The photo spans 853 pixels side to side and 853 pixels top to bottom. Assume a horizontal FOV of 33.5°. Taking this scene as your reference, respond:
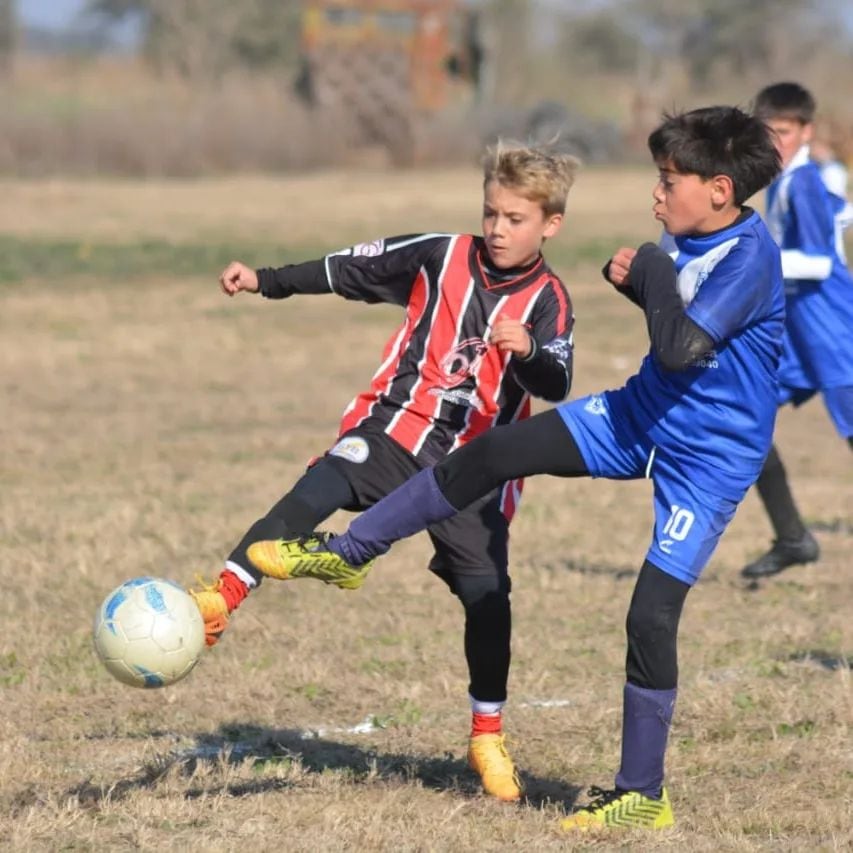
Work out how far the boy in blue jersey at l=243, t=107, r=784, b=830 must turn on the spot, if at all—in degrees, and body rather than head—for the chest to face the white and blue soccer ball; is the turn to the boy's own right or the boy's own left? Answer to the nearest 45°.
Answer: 0° — they already face it

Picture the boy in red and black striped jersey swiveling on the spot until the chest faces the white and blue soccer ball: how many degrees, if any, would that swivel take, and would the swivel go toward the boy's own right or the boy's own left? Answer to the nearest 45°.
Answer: approximately 45° to the boy's own right

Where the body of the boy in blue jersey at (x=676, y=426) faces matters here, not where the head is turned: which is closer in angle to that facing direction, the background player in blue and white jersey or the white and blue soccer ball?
the white and blue soccer ball

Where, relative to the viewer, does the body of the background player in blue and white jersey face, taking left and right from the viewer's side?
facing the viewer and to the left of the viewer

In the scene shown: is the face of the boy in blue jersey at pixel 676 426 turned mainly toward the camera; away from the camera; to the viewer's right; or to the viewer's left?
to the viewer's left

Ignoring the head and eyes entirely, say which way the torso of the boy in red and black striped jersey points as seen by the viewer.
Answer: toward the camera

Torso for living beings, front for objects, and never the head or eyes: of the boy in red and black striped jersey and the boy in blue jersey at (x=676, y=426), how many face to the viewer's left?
1

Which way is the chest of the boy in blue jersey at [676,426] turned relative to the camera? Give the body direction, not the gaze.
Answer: to the viewer's left

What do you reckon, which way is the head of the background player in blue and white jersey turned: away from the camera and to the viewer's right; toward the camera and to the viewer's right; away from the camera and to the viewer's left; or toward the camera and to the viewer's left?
toward the camera and to the viewer's left

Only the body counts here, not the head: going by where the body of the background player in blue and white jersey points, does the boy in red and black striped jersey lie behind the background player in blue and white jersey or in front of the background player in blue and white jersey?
in front

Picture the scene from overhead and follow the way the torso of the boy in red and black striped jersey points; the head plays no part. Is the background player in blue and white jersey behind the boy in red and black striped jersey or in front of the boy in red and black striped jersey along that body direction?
behind

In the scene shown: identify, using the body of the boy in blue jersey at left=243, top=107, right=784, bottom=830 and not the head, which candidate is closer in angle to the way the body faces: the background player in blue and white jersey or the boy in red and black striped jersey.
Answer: the boy in red and black striped jersey

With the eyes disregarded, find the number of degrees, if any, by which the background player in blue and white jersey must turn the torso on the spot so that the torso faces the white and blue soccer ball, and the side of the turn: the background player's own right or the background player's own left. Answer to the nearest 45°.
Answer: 0° — they already face it

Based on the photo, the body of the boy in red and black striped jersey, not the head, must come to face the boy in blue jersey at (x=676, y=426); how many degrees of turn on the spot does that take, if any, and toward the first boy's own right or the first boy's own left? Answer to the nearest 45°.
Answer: approximately 45° to the first boy's own left
